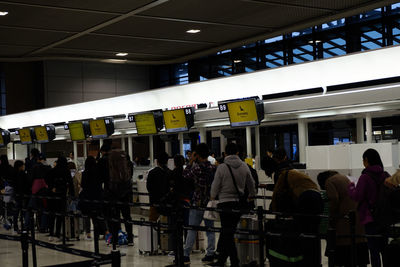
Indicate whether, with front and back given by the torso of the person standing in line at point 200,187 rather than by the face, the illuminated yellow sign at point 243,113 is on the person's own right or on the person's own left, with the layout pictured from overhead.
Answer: on the person's own right

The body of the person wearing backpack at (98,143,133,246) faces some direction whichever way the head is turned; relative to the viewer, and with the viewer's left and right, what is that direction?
facing away from the viewer and to the left of the viewer

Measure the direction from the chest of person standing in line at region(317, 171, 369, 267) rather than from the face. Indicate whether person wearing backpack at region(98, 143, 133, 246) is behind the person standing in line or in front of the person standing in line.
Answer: in front

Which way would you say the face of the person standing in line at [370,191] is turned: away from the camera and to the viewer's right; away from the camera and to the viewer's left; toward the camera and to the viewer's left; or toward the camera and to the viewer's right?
away from the camera and to the viewer's left

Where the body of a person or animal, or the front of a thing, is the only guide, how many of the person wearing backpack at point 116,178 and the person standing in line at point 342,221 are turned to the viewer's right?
0
